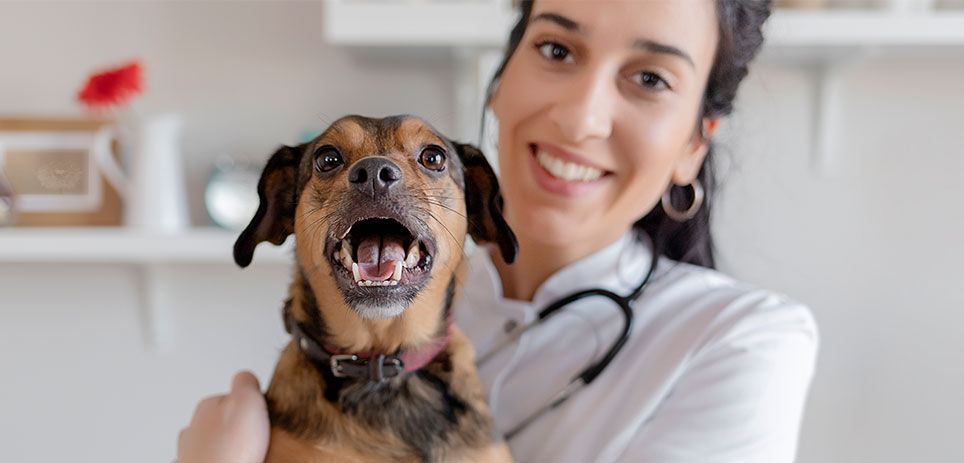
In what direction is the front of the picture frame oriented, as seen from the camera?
facing the viewer

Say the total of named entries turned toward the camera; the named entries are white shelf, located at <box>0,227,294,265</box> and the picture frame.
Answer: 2

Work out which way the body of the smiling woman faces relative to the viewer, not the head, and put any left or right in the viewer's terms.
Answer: facing the viewer and to the left of the viewer

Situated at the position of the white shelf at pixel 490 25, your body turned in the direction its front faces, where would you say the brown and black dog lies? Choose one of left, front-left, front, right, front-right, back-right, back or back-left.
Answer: front

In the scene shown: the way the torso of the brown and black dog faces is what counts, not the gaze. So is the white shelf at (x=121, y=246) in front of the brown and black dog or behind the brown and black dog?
behind

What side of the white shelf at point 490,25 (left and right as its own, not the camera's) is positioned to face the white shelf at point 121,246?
right

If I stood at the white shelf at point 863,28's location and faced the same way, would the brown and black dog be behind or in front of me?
in front

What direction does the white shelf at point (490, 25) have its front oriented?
toward the camera

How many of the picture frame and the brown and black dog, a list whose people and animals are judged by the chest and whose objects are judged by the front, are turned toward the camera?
2

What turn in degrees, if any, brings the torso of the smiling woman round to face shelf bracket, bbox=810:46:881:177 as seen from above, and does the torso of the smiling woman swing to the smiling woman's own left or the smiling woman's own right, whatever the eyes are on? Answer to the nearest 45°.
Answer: approximately 180°

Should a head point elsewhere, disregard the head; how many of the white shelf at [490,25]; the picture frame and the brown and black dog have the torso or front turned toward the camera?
3

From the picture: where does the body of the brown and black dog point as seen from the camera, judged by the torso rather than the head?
toward the camera
